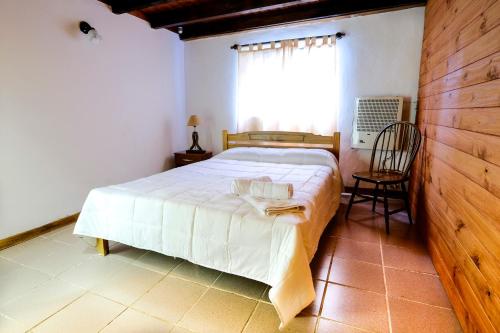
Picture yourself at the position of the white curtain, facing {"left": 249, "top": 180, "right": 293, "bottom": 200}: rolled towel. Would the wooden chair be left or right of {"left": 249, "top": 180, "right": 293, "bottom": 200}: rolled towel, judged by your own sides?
left

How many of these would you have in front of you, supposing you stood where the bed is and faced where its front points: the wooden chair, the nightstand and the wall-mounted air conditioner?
0

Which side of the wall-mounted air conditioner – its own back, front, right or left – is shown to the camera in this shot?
front

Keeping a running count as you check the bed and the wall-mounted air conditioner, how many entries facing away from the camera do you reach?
0

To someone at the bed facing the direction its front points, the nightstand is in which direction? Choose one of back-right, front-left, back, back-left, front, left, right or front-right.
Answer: back-right

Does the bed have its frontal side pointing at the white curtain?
no

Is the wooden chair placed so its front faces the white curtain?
no

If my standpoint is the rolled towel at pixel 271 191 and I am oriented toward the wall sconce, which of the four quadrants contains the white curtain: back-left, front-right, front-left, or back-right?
front-right

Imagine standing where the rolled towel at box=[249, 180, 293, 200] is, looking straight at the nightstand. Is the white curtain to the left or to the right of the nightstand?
right

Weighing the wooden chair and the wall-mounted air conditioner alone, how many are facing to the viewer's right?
0

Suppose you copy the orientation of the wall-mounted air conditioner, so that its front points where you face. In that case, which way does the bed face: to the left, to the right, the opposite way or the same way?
the same way

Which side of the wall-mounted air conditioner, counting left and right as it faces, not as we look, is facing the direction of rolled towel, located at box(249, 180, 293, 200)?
front

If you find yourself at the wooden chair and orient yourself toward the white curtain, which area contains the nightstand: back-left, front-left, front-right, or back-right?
front-left

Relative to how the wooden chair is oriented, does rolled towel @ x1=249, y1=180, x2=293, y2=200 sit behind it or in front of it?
in front

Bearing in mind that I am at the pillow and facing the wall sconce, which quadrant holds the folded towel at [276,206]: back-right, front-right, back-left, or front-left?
front-left

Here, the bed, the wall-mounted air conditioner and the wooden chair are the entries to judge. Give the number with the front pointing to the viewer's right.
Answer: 0

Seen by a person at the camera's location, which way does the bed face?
facing the viewer and to the left of the viewer

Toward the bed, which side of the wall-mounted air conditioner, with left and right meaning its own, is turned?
front
